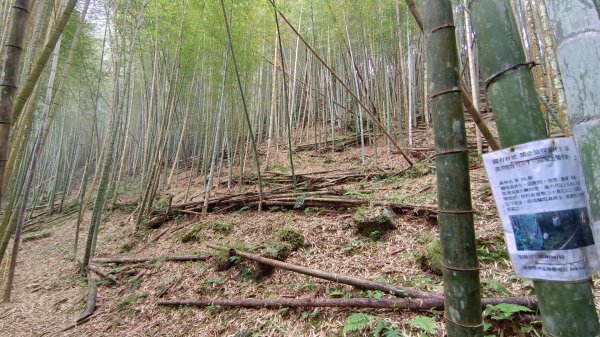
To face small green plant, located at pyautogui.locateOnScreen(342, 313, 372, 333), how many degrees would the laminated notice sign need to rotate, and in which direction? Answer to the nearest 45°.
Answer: approximately 135° to its right

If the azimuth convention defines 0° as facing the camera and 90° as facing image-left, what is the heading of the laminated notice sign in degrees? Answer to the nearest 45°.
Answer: approximately 0°

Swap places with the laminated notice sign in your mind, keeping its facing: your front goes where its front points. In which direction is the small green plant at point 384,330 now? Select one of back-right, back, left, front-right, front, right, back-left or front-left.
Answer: back-right

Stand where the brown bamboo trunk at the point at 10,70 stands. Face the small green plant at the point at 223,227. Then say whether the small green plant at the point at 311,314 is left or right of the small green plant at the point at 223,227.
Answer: right

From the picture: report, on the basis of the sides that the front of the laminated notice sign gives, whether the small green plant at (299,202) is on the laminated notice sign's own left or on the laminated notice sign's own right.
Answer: on the laminated notice sign's own right

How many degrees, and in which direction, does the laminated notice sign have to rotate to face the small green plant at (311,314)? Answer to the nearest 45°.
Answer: approximately 135° to its right

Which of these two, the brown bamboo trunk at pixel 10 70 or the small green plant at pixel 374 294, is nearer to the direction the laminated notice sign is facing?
the brown bamboo trunk

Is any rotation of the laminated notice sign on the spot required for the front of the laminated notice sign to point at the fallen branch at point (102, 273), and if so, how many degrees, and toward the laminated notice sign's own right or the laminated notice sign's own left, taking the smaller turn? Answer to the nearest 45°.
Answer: approximately 90° to the laminated notice sign's own right

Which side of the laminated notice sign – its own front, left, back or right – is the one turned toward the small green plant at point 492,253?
back

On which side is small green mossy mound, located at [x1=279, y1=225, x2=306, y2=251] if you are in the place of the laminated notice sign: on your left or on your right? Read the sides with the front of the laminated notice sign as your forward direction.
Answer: on your right

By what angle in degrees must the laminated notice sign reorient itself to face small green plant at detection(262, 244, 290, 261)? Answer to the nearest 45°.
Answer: approximately 135° to its right

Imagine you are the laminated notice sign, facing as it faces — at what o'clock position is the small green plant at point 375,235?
The small green plant is roughly at 5 o'clock from the laminated notice sign.

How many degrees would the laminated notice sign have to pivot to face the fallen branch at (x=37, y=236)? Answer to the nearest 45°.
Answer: approximately 90° to its right
